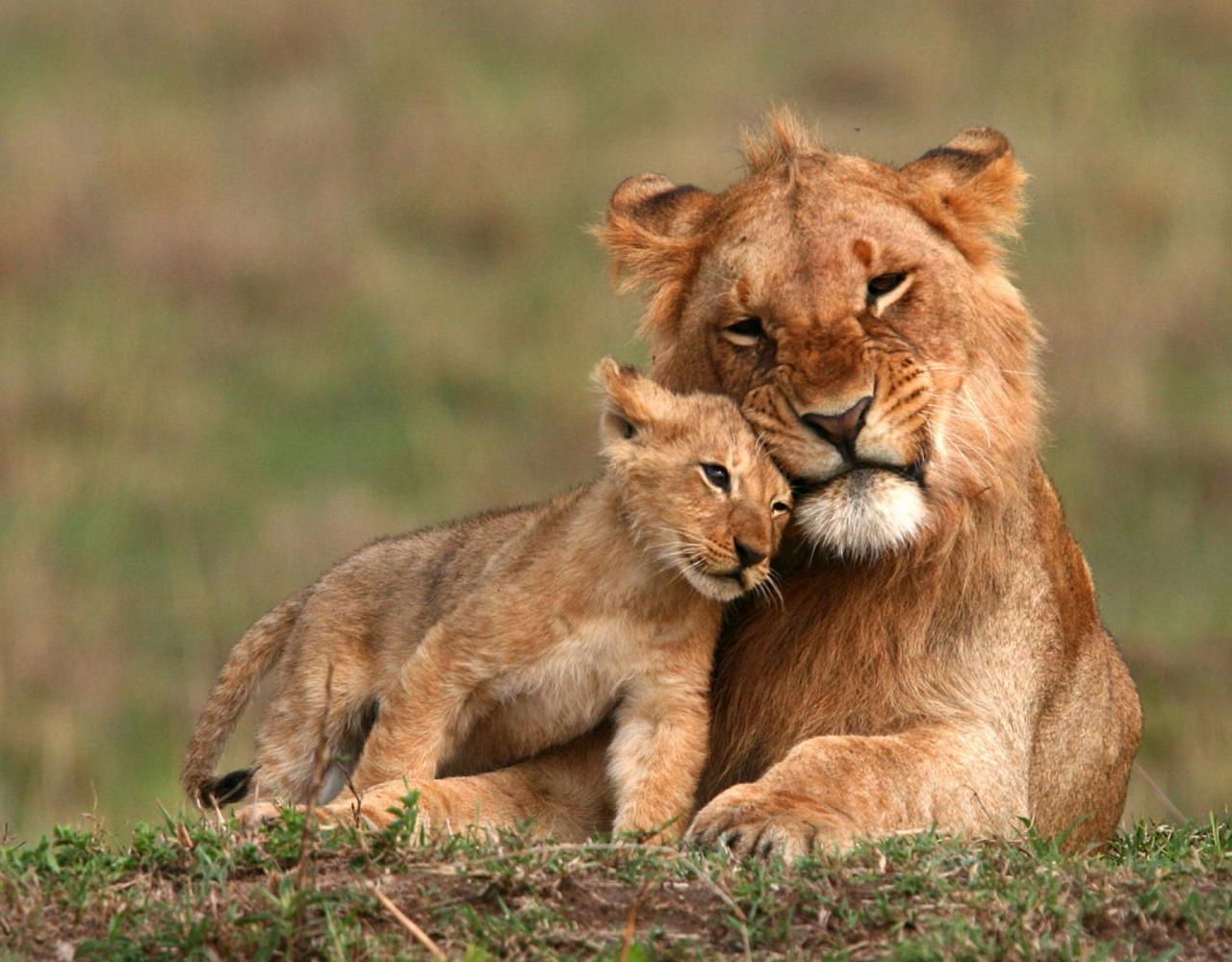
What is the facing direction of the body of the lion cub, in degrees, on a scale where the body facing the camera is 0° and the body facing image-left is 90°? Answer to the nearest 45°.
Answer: approximately 315°
